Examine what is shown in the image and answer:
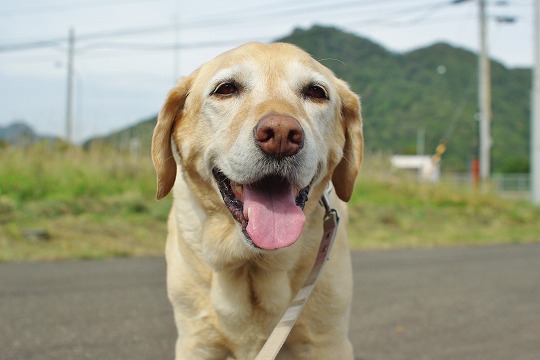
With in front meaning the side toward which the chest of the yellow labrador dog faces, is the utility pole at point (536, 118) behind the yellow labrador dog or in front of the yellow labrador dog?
behind

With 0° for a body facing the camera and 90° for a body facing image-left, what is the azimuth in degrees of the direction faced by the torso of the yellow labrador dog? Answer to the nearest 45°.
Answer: approximately 0°

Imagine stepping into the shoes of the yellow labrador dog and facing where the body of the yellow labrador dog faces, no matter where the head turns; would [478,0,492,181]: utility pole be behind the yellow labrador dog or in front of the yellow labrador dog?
behind
